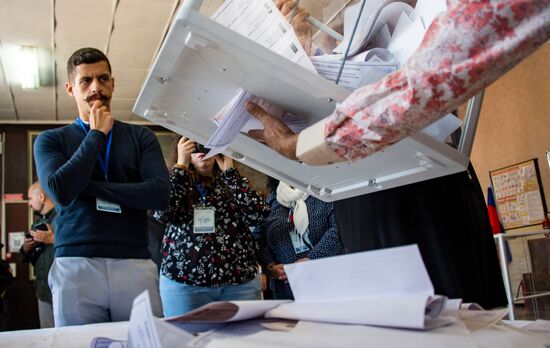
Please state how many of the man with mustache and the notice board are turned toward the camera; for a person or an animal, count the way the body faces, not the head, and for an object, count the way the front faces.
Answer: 2

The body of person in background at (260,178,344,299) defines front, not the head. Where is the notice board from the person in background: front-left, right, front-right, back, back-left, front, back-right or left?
back-left

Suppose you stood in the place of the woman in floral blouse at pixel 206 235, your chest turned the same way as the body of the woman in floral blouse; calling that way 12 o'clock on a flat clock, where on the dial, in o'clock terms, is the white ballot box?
The white ballot box is roughly at 12 o'clock from the woman in floral blouse.

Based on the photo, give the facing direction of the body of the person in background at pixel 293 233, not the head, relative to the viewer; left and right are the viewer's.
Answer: facing the viewer

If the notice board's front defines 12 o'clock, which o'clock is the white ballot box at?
The white ballot box is roughly at 12 o'clock from the notice board.

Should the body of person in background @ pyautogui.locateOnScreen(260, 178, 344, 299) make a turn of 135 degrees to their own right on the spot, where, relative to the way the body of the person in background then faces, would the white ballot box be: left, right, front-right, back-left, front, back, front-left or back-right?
back-left

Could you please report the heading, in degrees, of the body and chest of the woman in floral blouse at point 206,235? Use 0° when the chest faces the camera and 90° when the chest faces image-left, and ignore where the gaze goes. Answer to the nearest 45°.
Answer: approximately 0°

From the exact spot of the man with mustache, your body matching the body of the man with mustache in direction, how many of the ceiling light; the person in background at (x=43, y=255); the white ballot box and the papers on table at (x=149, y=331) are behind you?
2

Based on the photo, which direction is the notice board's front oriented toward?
toward the camera

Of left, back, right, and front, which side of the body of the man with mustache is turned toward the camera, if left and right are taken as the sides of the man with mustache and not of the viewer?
front

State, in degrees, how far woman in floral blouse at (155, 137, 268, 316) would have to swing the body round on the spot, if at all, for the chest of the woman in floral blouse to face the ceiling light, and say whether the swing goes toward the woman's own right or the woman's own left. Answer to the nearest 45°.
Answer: approximately 135° to the woman's own right

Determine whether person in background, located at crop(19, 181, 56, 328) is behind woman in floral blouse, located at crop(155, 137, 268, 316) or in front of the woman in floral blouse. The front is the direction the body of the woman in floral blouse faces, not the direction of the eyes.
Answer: behind

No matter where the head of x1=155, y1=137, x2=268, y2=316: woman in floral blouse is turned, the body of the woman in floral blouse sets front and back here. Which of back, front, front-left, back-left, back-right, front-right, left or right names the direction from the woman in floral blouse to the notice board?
back-left

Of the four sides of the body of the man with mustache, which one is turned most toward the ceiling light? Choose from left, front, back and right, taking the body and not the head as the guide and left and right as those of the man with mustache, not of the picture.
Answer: back

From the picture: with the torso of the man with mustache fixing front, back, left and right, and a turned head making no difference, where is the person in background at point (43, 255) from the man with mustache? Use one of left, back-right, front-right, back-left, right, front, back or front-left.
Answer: back
